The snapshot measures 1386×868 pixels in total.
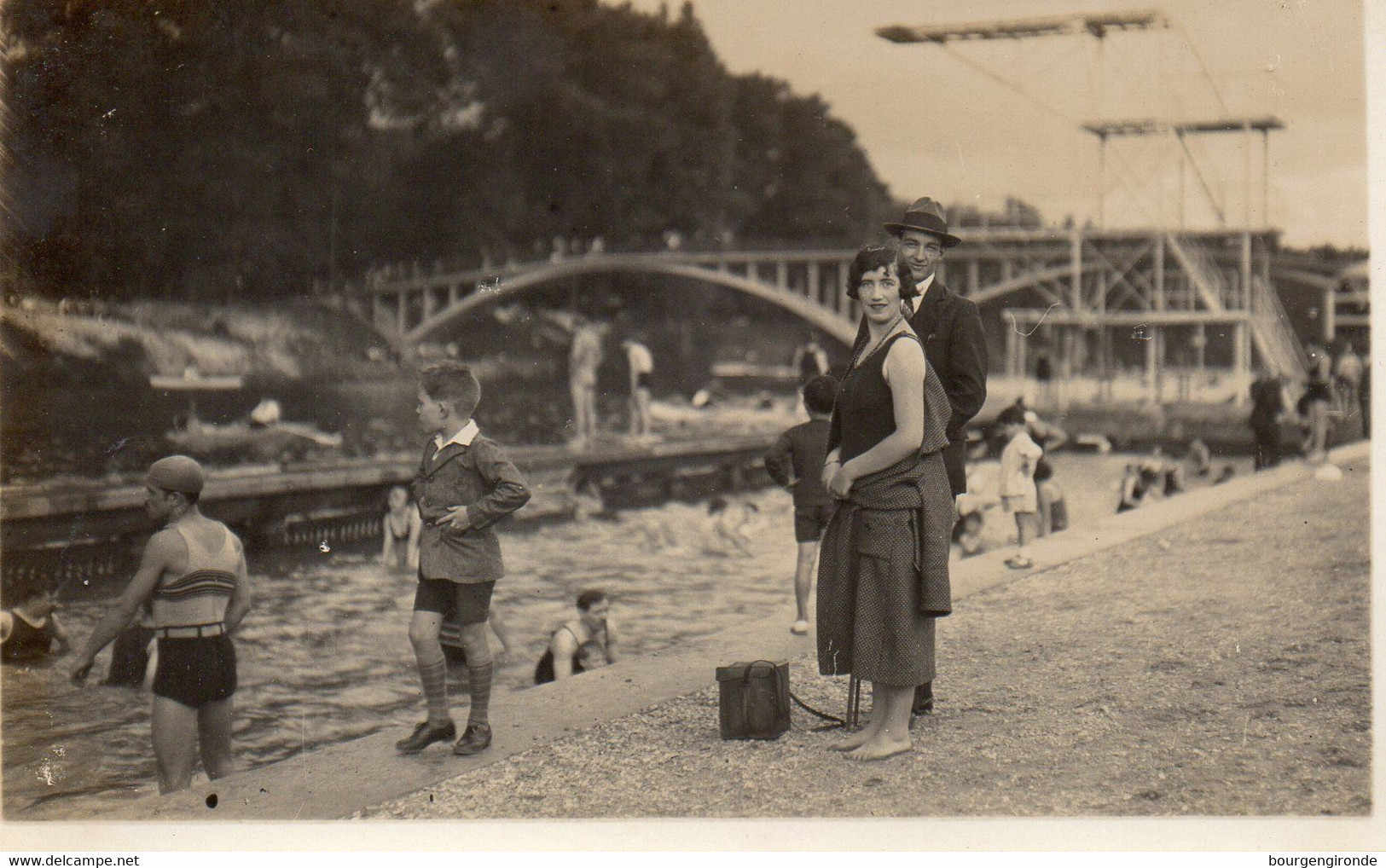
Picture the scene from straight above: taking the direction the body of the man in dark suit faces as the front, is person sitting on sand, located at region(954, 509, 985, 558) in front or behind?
behind

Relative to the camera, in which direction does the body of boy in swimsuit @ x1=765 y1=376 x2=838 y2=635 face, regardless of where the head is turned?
away from the camera

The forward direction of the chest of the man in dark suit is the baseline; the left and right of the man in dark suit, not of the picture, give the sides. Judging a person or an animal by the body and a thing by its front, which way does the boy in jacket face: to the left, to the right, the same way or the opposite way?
the same way

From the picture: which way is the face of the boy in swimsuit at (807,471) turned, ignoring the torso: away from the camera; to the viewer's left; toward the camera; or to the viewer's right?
away from the camera

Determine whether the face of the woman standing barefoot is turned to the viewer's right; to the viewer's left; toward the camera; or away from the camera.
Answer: toward the camera

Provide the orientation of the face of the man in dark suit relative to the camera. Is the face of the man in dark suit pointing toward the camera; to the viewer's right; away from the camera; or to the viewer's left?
toward the camera

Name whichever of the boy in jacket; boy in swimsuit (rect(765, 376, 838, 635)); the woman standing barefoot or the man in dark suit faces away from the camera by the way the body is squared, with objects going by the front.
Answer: the boy in swimsuit

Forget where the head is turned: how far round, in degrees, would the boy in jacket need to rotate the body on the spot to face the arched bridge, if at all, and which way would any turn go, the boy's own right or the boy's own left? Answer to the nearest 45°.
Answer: approximately 180°

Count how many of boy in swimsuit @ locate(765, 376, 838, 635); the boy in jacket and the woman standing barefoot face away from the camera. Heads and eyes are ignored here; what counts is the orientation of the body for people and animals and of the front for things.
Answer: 1

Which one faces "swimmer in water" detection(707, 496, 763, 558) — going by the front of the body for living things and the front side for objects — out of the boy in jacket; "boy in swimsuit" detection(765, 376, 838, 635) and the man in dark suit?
the boy in swimsuit

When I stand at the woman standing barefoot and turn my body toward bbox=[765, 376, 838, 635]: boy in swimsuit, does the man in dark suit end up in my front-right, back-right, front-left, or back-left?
front-right

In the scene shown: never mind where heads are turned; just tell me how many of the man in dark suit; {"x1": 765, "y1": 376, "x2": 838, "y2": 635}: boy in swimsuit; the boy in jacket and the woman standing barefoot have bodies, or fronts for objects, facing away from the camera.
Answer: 1

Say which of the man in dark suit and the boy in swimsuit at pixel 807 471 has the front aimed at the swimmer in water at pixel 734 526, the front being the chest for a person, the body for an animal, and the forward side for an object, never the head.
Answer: the boy in swimsuit

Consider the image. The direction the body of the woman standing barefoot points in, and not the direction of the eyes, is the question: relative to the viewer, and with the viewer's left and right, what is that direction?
facing the viewer and to the left of the viewer

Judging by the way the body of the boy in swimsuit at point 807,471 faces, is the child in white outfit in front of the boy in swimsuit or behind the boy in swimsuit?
in front
